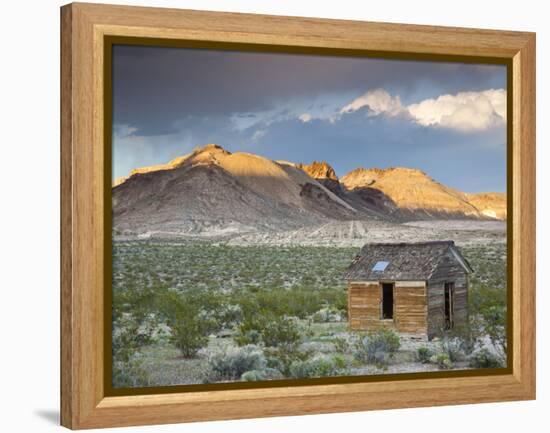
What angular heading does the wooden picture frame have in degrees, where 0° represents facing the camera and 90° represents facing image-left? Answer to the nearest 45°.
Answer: approximately 315°
